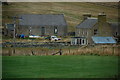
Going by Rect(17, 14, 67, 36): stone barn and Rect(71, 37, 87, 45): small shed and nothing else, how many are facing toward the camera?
2

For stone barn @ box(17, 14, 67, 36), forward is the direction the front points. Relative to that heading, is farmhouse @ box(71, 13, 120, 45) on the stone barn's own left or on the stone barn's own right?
on the stone barn's own left

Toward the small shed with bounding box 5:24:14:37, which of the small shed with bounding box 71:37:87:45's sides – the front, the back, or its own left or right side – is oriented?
right

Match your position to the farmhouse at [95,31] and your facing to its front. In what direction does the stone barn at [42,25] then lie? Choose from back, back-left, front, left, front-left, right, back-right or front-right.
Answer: front-right

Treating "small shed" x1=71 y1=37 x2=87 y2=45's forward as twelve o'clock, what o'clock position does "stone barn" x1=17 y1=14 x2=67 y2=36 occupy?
The stone barn is roughly at 3 o'clock from the small shed.

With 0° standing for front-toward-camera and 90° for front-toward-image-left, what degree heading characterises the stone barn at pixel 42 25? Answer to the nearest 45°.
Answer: approximately 0°

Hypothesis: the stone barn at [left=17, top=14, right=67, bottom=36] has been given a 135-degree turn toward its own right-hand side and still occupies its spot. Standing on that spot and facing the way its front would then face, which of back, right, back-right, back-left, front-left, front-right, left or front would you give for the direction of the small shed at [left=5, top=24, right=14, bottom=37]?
front-left
